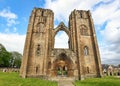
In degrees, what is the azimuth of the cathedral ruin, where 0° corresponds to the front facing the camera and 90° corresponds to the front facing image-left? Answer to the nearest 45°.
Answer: approximately 0°
